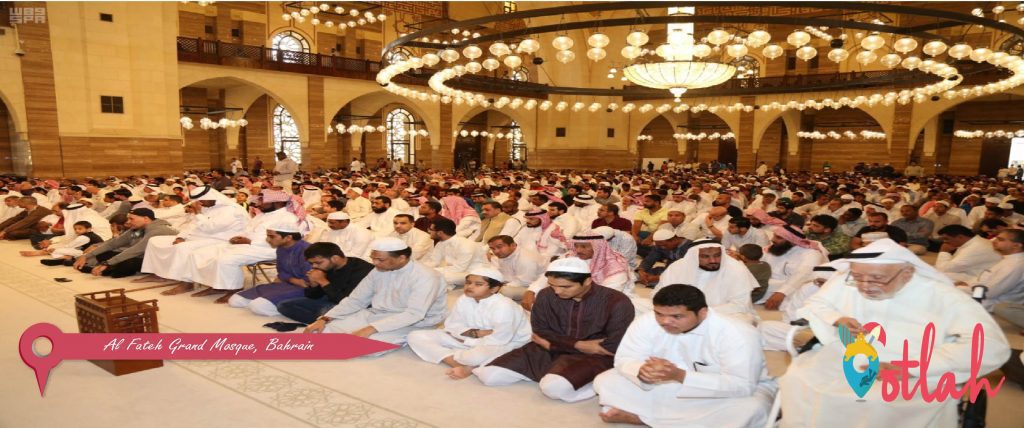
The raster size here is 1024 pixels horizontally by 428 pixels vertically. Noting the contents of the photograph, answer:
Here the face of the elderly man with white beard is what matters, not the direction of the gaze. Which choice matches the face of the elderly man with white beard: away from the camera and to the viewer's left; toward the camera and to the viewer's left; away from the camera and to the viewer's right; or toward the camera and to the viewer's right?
toward the camera and to the viewer's left

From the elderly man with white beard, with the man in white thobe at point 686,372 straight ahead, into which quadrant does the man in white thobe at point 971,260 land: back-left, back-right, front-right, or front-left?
back-right

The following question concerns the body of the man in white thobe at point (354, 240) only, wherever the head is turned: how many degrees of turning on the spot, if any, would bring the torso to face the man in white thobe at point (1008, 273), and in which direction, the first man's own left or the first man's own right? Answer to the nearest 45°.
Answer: approximately 90° to the first man's own left

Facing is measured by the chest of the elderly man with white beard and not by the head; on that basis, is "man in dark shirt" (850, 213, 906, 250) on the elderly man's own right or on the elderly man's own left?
on the elderly man's own right

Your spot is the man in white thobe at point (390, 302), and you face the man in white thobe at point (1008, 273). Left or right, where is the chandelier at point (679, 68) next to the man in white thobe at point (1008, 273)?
left

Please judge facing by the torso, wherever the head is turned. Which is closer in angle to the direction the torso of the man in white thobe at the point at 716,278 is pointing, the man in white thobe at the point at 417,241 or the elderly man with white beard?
the elderly man with white beard

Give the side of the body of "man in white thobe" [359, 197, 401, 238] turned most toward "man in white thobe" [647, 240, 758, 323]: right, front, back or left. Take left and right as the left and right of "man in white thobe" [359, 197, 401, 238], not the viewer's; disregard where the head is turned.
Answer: left

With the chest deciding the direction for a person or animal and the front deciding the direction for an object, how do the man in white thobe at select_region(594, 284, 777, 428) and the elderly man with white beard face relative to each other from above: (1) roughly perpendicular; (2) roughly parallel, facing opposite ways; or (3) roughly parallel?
roughly parallel

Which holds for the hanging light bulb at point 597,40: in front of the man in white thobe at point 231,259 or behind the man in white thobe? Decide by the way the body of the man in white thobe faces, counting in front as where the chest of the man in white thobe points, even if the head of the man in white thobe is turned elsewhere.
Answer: behind

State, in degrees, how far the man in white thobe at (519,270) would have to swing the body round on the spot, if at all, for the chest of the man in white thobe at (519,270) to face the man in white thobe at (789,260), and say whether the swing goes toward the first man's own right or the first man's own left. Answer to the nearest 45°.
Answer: approximately 135° to the first man's own left

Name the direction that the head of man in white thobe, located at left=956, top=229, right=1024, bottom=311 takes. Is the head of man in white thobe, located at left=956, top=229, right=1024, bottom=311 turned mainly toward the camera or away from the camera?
toward the camera

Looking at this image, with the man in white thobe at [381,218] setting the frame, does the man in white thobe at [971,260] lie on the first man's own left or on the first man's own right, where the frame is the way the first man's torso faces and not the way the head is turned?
on the first man's own left

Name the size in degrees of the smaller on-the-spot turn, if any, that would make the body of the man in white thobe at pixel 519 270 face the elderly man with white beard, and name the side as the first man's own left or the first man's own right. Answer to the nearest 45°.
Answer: approximately 90° to the first man's own left

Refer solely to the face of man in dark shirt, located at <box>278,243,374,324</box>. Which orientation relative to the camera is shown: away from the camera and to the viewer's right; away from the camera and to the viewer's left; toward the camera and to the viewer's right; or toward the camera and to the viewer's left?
toward the camera and to the viewer's left

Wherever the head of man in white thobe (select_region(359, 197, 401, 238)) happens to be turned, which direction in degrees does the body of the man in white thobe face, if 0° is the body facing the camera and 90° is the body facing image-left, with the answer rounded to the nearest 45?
approximately 45°

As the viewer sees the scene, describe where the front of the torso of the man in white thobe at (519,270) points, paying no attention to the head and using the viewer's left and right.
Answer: facing the viewer and to the left of the viewer

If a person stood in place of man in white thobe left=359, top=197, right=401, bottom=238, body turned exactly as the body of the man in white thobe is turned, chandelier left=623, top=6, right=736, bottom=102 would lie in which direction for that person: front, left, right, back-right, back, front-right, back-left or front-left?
back-left

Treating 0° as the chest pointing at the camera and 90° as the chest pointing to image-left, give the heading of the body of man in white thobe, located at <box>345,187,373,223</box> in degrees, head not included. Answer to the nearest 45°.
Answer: approximately 45°

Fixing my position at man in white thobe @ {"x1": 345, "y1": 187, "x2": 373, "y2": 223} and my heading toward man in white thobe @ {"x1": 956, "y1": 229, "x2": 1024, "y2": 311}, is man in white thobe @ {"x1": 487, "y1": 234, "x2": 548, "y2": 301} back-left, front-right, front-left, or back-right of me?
front-right
